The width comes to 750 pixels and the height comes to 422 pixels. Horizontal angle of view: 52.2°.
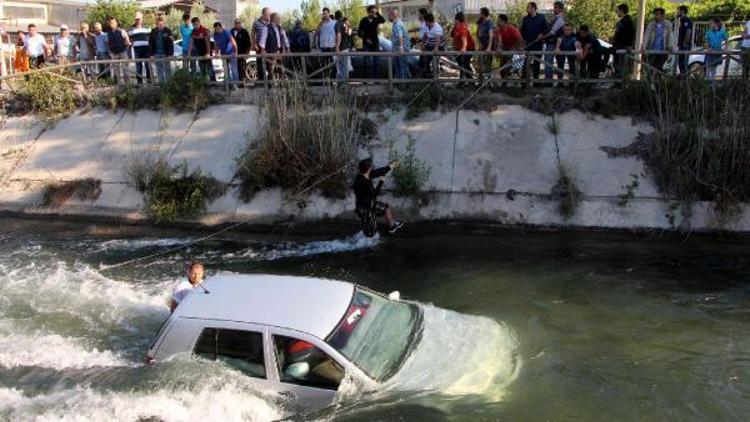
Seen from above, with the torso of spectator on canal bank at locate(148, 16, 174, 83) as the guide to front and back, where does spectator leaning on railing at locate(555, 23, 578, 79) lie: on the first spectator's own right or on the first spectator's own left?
on the first spectator's own left

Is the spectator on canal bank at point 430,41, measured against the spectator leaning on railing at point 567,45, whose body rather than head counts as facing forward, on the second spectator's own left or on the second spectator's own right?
on the second spectator's own right

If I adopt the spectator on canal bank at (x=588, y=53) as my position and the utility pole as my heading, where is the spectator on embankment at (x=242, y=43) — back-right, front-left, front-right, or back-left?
back-left

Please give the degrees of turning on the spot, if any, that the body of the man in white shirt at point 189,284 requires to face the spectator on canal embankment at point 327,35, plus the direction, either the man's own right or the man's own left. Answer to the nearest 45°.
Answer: approximately 135° to the man's own left

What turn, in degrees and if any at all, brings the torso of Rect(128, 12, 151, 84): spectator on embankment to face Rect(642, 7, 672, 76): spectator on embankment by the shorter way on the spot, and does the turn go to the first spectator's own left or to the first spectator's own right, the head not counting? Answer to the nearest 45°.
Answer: approximately 45° to the first spectator's own left

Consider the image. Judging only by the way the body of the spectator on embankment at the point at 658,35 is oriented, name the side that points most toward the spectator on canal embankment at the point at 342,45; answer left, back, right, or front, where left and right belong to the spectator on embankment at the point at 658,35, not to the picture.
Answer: right

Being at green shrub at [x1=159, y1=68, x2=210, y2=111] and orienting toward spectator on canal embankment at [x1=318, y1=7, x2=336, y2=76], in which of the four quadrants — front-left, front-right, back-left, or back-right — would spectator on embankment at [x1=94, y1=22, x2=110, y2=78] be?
back-left

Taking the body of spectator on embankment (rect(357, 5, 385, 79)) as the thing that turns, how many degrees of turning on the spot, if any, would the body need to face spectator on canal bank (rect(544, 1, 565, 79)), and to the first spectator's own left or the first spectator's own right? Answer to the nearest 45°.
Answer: approximately 90° to the first spectator's own left

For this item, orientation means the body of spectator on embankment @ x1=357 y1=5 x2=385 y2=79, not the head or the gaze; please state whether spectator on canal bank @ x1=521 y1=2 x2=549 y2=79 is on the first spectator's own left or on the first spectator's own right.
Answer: on the first spectator's own left

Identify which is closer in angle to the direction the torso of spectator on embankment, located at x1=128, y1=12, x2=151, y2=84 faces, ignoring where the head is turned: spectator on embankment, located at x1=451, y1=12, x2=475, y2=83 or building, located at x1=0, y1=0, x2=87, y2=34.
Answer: the spectator on embankment

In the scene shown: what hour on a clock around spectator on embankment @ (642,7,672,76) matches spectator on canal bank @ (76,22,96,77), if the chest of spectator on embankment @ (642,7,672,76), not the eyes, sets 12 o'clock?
spectator on canal bank @ (76,22,96,77) is roughly at 3 o'clock from spectator on embankment @ (642,7,672,76).

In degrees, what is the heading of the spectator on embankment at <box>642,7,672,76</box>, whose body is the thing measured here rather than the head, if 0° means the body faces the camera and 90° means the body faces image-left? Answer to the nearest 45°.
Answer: approximately 0°

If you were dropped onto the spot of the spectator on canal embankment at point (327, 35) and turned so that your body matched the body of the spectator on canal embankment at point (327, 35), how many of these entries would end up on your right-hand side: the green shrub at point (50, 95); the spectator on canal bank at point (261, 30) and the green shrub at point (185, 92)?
3

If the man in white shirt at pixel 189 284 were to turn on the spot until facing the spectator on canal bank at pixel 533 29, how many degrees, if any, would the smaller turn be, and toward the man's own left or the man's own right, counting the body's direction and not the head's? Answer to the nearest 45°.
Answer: approximately 90° to the man's own left
